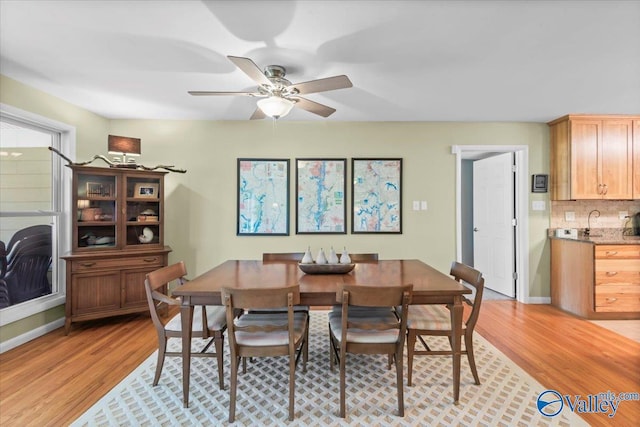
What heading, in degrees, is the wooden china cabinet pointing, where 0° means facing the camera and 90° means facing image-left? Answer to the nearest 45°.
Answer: approximately 315°

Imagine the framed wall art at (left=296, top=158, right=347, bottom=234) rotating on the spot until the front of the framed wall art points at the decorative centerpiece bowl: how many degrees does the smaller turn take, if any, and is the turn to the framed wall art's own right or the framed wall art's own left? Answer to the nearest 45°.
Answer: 0° — it already faces it

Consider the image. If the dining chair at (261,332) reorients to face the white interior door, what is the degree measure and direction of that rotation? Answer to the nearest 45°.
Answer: approximately 45° to its right

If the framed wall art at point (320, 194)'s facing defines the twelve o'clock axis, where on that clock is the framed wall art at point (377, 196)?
the framed wall art at point (377, 196) is roughly at 9 o'clock from the framed wall art at point (320, 194).

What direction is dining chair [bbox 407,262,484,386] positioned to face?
to the viewer's left

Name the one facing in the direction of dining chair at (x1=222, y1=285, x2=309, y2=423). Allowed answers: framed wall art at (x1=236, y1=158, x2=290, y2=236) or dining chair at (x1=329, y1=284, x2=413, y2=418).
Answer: the framed wall art

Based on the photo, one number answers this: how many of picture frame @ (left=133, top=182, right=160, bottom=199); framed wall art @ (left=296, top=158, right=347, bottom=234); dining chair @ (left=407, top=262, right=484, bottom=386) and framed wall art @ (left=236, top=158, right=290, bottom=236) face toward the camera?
3

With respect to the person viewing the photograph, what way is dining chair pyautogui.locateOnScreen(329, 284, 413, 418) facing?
facing away from the viewer

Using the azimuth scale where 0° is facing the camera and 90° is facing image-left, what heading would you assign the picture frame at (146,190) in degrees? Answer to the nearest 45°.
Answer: approximately 0°

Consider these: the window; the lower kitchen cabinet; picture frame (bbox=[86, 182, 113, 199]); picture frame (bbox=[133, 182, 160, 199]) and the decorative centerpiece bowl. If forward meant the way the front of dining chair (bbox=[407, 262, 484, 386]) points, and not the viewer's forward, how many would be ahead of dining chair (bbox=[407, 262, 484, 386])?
4

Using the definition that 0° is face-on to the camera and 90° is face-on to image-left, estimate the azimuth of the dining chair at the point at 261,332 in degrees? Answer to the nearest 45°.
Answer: approximately 180°

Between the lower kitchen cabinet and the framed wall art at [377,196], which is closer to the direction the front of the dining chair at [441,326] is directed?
the framed wall art

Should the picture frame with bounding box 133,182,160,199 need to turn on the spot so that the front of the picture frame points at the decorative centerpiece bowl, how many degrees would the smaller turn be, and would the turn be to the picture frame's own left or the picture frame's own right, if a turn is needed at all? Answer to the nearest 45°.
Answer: approximately 45° to the picture frame's own left
